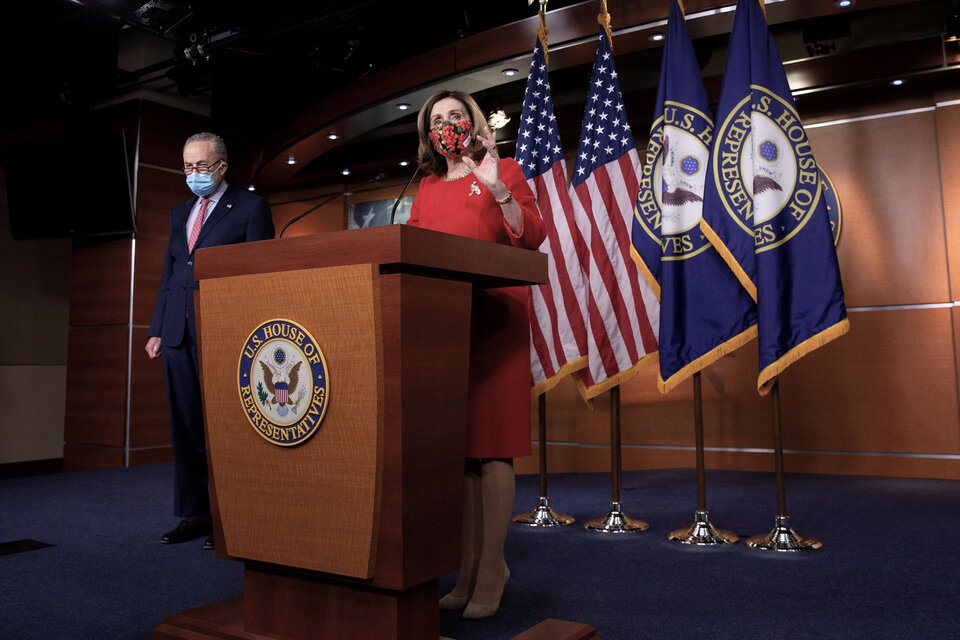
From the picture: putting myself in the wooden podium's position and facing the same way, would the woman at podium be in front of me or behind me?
behind

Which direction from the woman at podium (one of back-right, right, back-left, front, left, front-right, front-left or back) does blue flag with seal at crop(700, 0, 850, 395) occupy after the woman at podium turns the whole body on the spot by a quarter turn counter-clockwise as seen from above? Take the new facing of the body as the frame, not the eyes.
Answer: left

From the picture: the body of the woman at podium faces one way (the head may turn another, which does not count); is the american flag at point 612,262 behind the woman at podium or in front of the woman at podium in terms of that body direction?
behind

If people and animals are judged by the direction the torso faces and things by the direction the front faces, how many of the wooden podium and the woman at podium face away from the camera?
0

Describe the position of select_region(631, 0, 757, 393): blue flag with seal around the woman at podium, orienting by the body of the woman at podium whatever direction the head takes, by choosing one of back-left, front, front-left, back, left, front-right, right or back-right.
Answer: back

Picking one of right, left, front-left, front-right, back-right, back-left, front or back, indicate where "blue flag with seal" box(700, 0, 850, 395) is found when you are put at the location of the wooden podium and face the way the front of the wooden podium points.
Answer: back

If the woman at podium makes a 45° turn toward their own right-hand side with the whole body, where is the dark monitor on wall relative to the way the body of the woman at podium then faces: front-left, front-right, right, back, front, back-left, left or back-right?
front-right

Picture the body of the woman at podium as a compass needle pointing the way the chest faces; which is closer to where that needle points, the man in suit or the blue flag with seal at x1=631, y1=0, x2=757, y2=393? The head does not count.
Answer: the man in suit

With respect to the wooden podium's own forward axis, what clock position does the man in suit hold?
The man in suit is roughly at 4 o'clock from the wooden podium.

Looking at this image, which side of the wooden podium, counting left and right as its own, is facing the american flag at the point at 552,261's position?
back

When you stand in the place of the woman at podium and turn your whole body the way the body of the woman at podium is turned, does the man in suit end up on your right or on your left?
on your right

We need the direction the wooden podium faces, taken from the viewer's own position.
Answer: facing the viewer and to the left of the viewer

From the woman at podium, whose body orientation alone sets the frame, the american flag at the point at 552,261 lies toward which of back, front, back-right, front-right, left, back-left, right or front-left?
back-right

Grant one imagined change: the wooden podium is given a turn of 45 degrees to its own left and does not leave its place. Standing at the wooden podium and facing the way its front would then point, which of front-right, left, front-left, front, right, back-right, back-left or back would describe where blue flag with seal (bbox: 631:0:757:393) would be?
back-left
